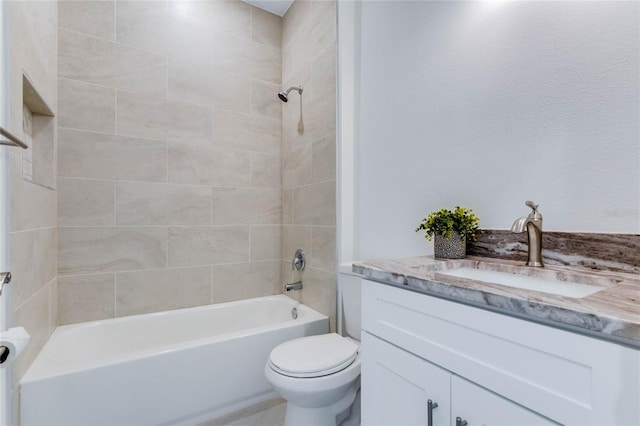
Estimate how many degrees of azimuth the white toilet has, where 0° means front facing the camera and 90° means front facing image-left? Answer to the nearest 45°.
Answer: approximately 45°

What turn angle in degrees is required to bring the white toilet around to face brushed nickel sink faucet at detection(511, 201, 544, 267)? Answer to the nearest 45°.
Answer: approximately 90° to its left

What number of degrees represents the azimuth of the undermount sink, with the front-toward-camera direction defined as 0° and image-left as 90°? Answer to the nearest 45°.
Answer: approximately 45°

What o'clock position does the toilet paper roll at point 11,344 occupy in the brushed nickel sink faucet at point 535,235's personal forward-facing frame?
The toilet paper roll is roughly at 12 o'clock from the brushed nickel sink faucet.

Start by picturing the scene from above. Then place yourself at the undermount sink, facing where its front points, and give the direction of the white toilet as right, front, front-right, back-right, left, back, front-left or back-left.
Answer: front-right

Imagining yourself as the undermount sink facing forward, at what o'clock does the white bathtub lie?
The white bathtub is roughly at 1 o'clock from the undermount sink.

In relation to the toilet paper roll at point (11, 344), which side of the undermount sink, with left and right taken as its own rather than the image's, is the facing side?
front

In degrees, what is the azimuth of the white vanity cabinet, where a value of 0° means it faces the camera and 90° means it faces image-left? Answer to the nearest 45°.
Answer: approximately 45°

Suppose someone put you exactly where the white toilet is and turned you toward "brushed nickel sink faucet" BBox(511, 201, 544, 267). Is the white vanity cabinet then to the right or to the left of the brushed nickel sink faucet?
right

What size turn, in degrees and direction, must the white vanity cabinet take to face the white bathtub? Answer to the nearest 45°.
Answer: approximately 45° to its right
